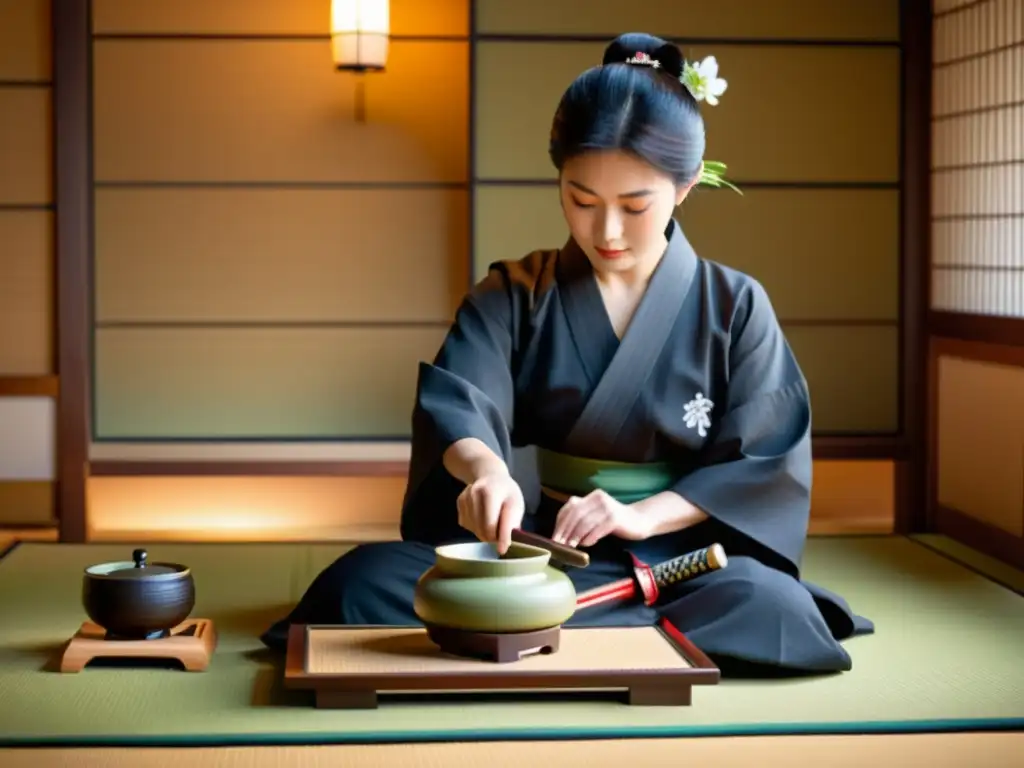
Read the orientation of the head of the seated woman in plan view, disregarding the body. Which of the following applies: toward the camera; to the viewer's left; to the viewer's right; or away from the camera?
toward the camera

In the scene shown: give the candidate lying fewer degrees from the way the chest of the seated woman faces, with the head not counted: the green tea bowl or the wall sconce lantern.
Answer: the green tea bowl

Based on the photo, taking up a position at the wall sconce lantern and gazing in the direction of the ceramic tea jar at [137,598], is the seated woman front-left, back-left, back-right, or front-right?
front-left

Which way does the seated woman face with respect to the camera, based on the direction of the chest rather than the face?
toward the camera

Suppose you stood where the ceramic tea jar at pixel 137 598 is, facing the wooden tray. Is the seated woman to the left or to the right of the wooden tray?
left

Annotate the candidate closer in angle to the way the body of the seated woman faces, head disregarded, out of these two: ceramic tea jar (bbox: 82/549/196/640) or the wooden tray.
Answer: the wooden tray

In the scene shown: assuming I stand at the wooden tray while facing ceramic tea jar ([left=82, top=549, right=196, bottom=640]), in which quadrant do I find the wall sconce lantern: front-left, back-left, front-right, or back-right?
front-right

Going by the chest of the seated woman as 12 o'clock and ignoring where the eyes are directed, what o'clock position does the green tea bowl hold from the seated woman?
The green tea bowl is roughly at 1 o'clock from the seated woman.

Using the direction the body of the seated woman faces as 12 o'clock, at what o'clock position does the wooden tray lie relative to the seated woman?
The wooden tray is roughly at 1 o'clock from the seated woman.

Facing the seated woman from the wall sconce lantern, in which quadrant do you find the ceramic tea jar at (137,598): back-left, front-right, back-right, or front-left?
front-right

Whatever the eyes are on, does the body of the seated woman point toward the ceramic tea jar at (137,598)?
no

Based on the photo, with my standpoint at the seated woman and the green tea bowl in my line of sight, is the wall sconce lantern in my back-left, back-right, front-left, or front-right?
back-right

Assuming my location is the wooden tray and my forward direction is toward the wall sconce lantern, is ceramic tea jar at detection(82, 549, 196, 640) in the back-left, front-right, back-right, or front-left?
front-left

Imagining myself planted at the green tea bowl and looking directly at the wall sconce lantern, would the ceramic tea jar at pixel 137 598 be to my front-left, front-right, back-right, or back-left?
front-left

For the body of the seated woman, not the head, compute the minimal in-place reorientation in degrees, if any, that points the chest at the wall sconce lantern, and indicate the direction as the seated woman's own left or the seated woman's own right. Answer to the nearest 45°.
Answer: approximately 135° to the seated woman's own right
